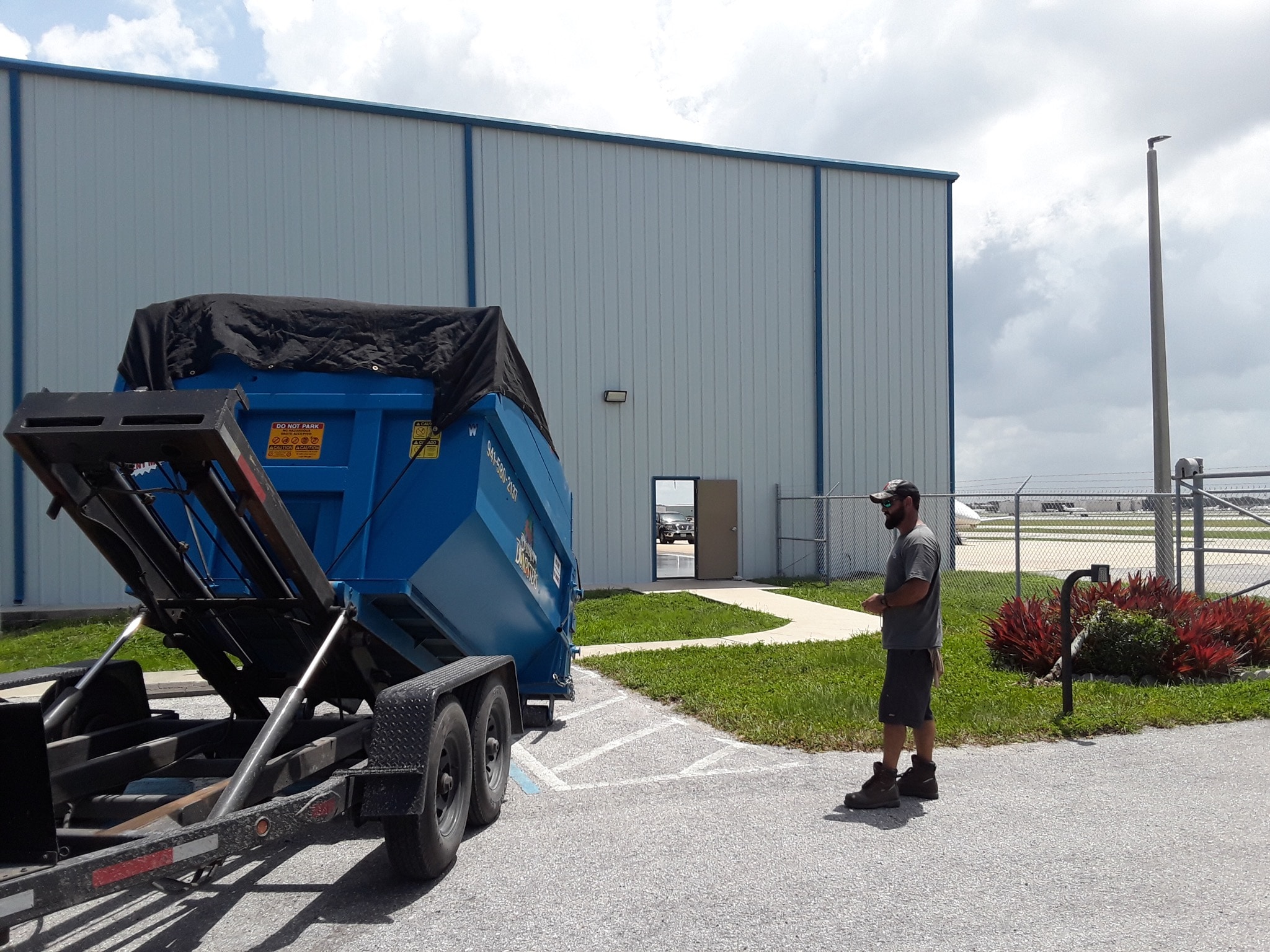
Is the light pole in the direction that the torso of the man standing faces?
no

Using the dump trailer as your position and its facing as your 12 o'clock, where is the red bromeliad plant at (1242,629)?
The red bromeliad plant is roughly at 7 o'clock from the dump trailer.

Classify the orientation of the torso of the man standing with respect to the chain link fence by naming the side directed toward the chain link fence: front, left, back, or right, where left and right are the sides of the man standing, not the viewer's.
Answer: right

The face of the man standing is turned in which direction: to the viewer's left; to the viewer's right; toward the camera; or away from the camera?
to the viewer's left

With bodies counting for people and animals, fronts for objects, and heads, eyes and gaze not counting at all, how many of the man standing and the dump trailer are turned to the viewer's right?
0

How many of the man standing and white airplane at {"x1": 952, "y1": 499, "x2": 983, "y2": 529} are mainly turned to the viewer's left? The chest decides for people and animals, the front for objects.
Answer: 1

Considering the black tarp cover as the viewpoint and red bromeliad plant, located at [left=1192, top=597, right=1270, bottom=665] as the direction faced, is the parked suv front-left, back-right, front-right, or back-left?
front-left

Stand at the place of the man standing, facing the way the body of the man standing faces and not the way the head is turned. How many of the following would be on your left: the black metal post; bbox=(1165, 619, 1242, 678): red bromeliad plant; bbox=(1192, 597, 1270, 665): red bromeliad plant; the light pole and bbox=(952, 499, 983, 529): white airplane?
0

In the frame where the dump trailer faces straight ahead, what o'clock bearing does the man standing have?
The man standing is roughly at 8 o'clock from the dump trailer.

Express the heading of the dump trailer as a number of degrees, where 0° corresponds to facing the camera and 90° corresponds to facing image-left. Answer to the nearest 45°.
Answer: approximately 45°

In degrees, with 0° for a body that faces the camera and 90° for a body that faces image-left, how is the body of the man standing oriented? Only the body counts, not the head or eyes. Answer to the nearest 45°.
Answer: approximately 90°

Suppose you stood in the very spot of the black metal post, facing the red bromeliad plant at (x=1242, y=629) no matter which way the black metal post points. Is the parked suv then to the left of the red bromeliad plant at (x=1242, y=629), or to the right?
left

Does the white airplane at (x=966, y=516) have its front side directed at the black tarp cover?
no
